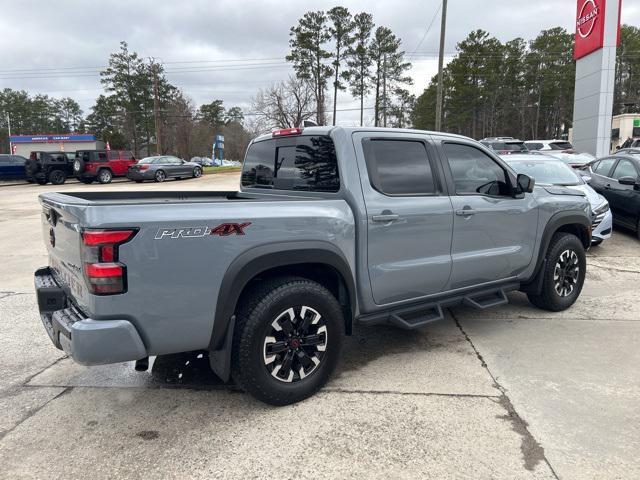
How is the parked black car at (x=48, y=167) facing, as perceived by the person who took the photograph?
facing away from the viewer and to the right of the viewer

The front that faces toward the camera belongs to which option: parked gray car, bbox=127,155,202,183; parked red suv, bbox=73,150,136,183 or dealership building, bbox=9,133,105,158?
the dealership building

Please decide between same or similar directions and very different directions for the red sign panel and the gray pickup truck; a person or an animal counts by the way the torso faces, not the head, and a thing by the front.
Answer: very different directions

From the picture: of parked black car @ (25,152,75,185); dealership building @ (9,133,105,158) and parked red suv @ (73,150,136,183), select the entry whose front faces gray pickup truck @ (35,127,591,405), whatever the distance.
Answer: the dealership building

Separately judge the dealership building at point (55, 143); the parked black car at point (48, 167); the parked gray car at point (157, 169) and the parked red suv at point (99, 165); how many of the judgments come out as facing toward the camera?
1

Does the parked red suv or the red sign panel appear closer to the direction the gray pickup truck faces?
the red sign panel

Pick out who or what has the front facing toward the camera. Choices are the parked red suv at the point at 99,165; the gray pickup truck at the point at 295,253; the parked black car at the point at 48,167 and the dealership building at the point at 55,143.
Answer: the dealership building

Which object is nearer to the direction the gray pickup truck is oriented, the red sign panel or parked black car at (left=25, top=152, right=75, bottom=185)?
the red sign panel

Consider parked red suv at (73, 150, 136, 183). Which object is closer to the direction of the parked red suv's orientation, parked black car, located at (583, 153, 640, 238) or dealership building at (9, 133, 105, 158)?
the dealership building

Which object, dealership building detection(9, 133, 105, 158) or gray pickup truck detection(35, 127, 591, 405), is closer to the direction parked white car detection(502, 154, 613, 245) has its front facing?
the gray pickup truck

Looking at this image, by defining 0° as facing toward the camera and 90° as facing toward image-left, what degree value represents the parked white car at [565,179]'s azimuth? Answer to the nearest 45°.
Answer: approximately 315°

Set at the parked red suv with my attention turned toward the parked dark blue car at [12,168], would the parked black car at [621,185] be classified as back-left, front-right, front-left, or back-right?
back-left

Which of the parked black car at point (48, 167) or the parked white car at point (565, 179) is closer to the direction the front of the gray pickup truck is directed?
the parked white car

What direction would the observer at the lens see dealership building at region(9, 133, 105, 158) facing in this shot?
facing the viewer

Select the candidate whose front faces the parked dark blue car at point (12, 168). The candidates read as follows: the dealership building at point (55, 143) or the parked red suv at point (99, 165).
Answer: the dealership building

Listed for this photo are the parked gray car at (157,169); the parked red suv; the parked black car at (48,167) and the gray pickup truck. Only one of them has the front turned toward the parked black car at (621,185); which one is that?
the gray pickup truck

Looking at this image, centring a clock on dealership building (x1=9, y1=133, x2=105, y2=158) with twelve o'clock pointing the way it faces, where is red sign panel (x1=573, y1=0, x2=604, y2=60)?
The red sign panel is roughly at 11 o'clock from the dealership building.

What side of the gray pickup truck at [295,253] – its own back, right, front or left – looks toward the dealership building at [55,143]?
left

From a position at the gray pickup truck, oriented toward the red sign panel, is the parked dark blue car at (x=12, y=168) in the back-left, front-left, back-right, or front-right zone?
front-left
